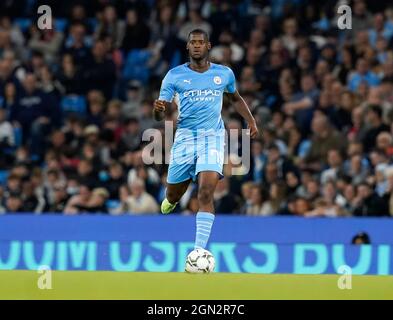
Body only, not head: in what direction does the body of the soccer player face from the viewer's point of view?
toward the camera

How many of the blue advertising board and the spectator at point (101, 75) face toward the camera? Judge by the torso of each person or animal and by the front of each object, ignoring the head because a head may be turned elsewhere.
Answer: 2

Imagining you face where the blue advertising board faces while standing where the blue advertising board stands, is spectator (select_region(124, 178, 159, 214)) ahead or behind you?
behind

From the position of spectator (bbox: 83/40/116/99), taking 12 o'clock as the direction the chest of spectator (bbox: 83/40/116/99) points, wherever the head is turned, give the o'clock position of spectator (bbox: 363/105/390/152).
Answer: spectator (bbox: 363/105/390/152) is roughly at 10 o'clock from spectator (bbox: 83/40/116/99).

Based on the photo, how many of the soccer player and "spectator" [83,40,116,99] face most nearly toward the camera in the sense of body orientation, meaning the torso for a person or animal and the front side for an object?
2

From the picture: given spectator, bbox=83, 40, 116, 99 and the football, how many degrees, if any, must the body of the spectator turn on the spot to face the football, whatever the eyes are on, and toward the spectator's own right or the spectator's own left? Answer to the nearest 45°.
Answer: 0° — they already face it

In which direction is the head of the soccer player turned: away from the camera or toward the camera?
toward the camera

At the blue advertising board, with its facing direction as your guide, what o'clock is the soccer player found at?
The soccer player is roughly at 12 o'clock from the blue advertising board.

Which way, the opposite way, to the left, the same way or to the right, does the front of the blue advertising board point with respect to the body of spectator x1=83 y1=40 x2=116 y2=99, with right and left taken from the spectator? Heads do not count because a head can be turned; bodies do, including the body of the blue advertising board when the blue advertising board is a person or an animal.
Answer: the same way

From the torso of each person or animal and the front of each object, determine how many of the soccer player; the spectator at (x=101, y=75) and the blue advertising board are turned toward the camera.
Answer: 3

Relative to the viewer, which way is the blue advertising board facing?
toward the camera

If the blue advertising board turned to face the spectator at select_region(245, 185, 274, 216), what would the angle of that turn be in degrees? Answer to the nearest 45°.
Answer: approximately 135° to its left

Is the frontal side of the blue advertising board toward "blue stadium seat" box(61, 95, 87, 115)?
no

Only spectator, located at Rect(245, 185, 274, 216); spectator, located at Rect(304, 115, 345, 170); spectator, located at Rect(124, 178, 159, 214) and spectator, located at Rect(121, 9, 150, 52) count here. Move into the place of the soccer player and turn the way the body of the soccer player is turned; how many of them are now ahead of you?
0

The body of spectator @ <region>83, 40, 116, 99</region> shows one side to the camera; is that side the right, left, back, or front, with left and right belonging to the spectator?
front

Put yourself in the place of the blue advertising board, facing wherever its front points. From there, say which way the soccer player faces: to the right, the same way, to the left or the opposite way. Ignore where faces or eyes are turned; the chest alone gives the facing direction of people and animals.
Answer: the same way

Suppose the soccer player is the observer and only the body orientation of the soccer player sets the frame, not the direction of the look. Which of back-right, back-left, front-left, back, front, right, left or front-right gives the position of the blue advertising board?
back

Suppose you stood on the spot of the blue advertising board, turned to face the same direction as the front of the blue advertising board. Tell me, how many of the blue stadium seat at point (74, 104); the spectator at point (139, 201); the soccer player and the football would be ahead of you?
2
